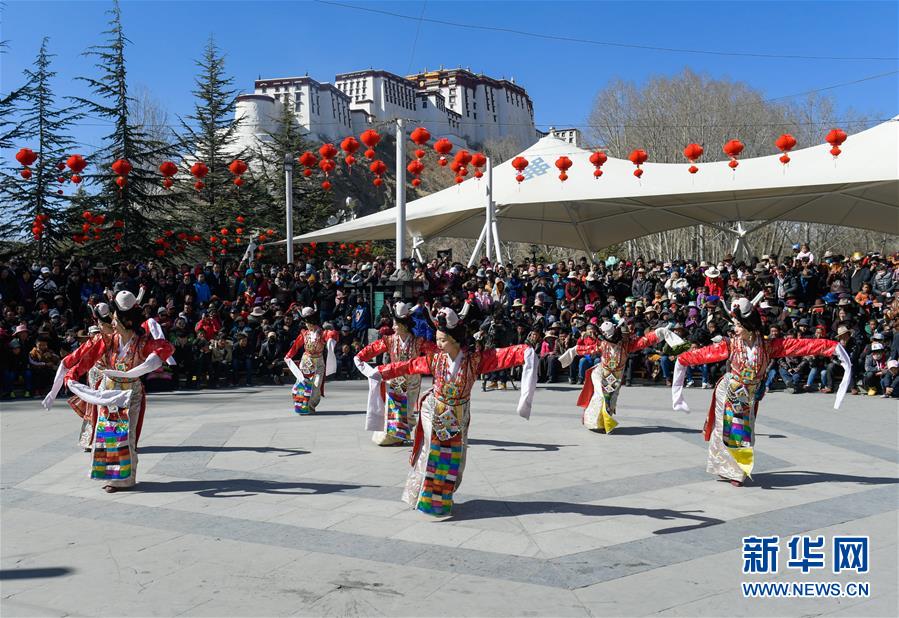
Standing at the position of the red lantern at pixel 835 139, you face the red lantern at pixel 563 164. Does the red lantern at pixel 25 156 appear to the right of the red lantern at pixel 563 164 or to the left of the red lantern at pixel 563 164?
left

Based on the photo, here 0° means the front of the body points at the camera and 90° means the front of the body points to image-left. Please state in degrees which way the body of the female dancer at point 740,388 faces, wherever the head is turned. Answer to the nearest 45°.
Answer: approximately 0°

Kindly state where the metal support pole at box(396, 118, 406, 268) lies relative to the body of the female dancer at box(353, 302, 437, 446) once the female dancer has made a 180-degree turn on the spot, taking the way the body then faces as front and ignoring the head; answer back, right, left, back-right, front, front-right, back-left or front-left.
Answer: front

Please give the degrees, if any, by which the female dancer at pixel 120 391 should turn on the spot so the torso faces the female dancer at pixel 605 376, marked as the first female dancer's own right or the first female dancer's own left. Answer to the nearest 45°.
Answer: approximately 135° to the first female dancer's own left

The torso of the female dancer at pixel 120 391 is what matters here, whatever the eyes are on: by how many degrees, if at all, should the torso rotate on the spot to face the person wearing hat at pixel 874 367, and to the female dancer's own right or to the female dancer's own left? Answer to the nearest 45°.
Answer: approximately 135° to the female dancer's own left

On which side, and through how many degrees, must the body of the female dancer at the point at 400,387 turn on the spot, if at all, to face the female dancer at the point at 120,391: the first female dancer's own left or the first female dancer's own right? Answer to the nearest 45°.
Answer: approximately 45° to the first female dancer's own right

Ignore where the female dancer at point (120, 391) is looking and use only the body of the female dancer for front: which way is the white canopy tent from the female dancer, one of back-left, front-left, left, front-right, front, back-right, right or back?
back

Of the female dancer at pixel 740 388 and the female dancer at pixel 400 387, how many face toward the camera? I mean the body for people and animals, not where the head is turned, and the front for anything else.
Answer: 2

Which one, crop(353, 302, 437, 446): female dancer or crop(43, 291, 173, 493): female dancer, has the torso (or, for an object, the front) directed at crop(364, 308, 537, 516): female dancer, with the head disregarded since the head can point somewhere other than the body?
crop(353, 302, 437, 446): female dancer

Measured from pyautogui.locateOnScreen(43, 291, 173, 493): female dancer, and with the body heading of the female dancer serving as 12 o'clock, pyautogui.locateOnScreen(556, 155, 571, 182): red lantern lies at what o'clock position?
The red lantern is roughly at 6 o'clock from the female dancer.

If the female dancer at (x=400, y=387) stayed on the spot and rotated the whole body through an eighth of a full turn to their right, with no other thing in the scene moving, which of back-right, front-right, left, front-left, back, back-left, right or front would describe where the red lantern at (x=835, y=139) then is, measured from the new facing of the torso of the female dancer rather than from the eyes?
back

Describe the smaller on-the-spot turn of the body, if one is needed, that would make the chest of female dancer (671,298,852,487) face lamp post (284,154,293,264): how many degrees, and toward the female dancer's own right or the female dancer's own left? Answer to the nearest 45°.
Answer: approximately 135° to the female dancer's own right
